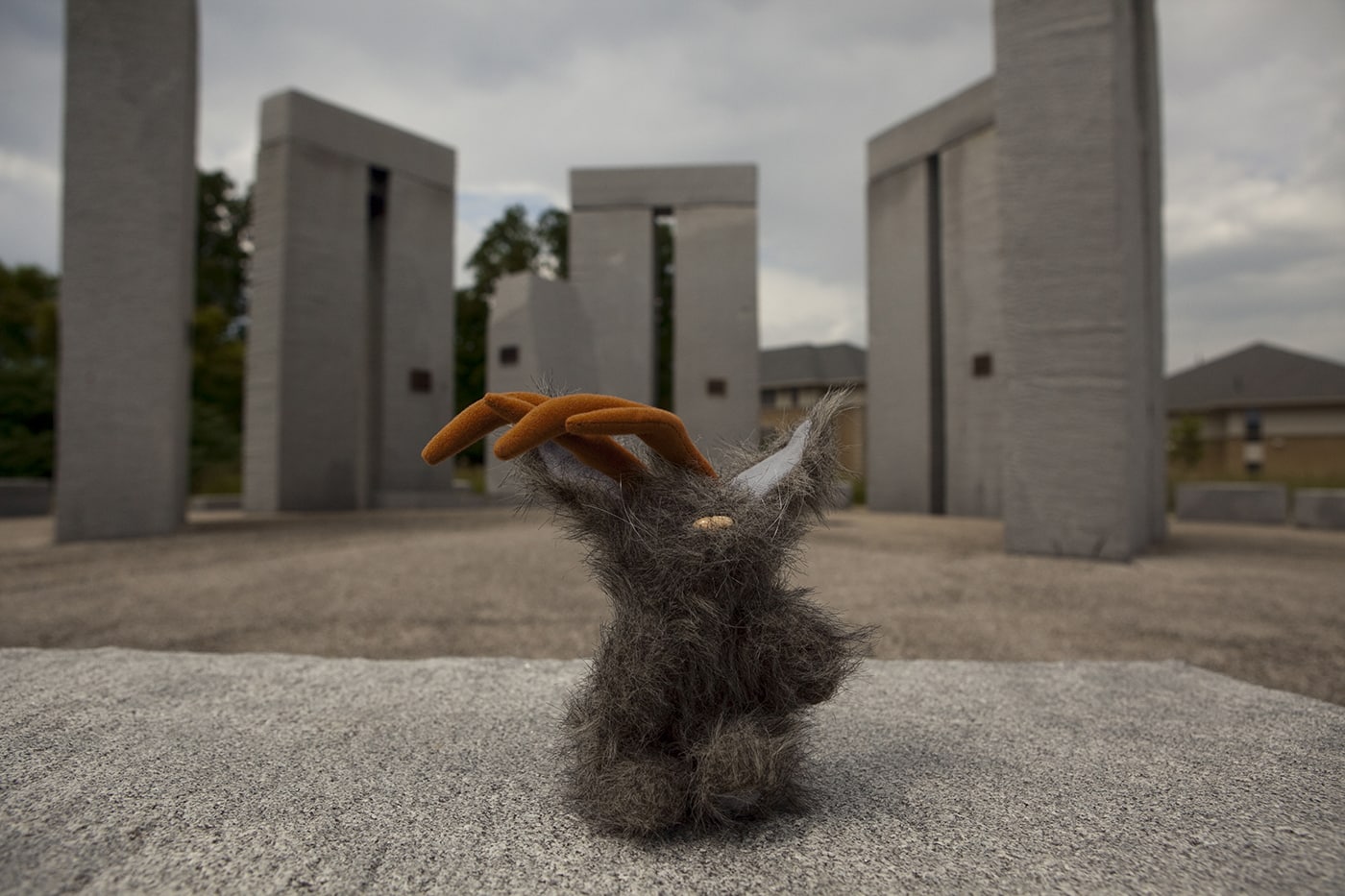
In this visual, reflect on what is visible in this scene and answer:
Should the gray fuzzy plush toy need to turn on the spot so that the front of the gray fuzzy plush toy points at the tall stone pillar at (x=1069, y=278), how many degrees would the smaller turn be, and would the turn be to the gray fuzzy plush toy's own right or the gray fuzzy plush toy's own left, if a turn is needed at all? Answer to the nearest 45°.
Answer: approximately 135° to the gray fuzzy plush toy's own left

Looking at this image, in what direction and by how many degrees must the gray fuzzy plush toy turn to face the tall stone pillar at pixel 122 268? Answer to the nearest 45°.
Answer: approximately 135° to its right

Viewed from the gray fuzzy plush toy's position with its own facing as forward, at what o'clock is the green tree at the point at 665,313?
The green tree is roughly at 6 o'clock from the gray fuzzy plush toy.

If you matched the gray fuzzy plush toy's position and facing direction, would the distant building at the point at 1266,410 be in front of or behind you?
behind

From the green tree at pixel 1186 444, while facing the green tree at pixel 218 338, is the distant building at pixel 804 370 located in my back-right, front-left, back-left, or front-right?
front-right

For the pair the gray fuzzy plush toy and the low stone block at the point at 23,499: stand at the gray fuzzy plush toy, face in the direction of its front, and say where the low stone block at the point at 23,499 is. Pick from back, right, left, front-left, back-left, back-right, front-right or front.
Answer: back-right

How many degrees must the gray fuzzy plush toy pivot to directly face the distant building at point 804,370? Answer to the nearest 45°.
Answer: approximately 180°

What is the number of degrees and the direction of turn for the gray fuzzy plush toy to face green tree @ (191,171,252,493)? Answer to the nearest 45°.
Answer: approximately 135° to its right

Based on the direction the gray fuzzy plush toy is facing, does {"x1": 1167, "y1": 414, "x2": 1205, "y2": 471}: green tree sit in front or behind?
behind

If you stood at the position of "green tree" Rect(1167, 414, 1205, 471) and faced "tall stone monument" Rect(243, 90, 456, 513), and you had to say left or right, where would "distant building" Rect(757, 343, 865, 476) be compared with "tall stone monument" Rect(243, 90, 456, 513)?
right

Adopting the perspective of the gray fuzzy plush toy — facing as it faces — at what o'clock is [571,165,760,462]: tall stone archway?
The tall stone archway is roughly at 6 o'clock from the gray fuzzy plush toy.

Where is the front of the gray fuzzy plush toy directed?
toward the camera

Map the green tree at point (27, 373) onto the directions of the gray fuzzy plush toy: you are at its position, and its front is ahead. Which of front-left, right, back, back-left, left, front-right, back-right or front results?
back-right

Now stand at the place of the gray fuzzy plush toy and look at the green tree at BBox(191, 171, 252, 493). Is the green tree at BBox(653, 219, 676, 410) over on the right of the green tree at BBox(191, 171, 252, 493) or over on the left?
right

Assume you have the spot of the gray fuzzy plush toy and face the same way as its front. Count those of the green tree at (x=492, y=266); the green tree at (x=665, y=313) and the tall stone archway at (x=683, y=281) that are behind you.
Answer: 3
